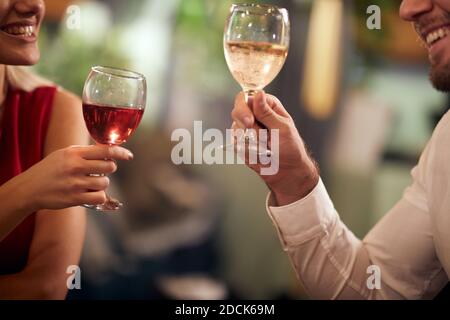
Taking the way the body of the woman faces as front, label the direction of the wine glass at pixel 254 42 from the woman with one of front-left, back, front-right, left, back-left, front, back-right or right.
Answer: front

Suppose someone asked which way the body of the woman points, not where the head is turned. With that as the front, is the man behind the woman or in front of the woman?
in front

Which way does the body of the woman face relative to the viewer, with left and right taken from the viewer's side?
facing the viewer and to the right of the viewer

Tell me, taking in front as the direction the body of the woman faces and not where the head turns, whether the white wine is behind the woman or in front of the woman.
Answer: in front
